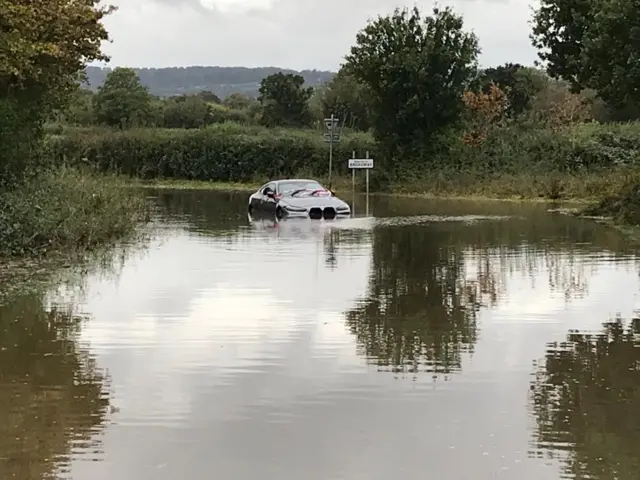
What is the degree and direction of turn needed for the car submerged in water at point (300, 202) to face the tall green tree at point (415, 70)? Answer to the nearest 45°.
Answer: approximately 135° to its left

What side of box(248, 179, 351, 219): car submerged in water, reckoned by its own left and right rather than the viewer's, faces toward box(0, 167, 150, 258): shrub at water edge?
right

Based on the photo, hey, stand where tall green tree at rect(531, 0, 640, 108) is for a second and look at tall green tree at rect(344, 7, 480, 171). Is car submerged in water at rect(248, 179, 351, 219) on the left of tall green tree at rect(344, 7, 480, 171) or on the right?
left

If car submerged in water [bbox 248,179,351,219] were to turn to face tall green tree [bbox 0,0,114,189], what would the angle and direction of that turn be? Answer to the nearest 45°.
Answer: approximately 90° to its right

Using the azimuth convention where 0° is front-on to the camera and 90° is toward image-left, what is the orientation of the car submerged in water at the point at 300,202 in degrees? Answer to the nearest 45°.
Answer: approximately 315°

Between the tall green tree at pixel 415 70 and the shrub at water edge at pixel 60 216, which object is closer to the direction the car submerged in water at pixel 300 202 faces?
the shrub at water edge

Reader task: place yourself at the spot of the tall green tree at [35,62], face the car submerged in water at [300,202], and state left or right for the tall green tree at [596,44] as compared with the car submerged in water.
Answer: right
